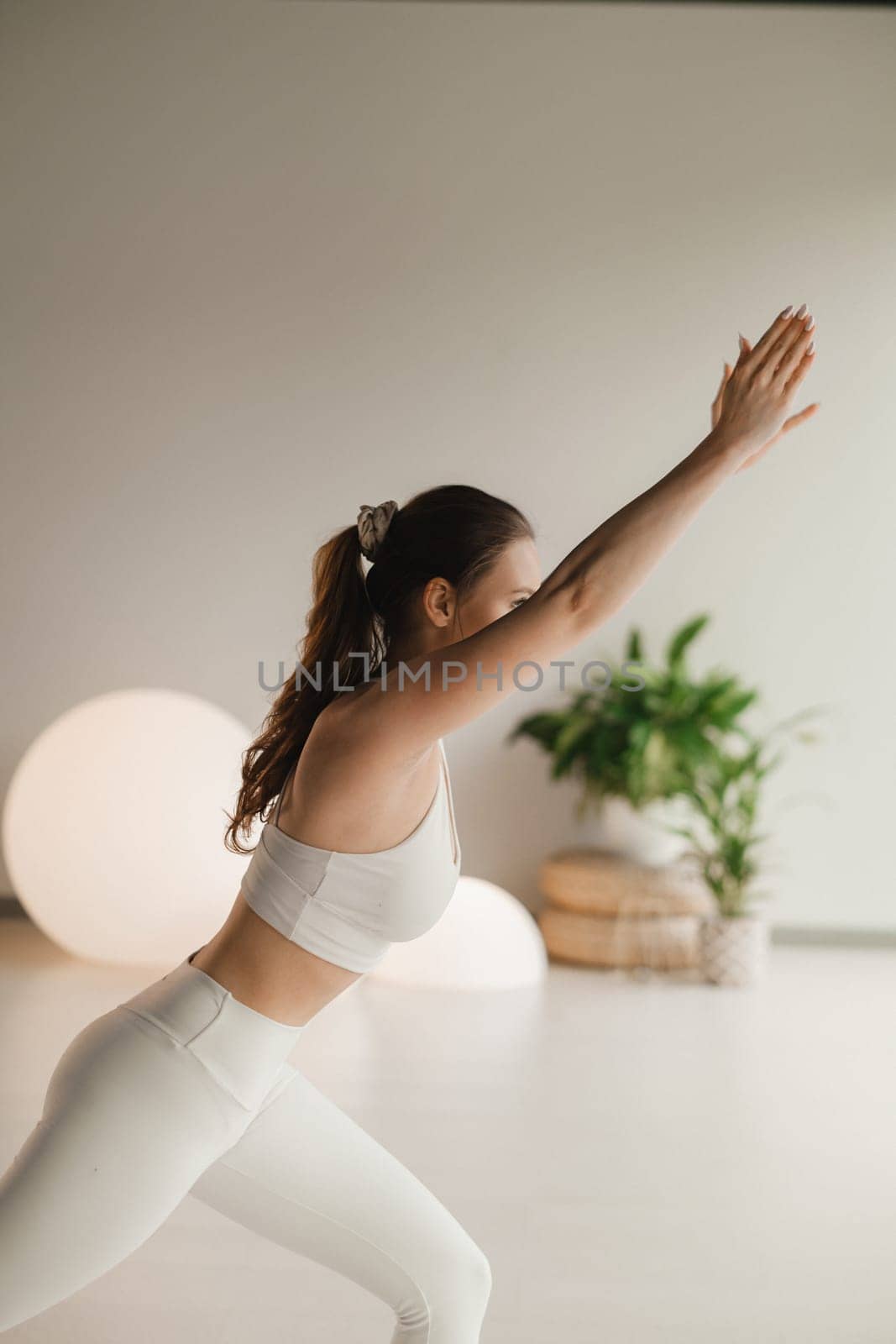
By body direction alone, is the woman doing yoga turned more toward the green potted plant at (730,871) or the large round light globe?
the green potted plant

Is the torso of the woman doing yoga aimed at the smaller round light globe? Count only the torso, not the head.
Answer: no

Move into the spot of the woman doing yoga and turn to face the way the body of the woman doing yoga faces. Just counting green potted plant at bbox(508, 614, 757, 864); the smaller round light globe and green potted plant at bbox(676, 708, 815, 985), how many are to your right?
0

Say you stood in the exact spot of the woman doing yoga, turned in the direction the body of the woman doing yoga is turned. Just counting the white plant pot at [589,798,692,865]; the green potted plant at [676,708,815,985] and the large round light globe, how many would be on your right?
0

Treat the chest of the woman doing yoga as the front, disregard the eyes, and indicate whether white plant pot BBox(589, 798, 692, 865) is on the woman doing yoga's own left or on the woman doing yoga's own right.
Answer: on the woman doing yoga's own left

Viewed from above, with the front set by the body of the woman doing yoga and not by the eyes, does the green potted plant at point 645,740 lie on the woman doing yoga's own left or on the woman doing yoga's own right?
on the woman doing yoga's own left

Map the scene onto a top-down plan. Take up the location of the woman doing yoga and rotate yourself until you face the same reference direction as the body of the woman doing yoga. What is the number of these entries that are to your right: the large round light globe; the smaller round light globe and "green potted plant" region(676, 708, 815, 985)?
0

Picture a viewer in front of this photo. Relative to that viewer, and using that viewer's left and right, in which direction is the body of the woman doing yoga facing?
facing to the right of the viewer

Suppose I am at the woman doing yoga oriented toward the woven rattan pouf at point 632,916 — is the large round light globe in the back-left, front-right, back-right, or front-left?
front-left

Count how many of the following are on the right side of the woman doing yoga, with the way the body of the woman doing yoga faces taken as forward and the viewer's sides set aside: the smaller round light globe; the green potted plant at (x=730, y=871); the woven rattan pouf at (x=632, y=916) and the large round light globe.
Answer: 0

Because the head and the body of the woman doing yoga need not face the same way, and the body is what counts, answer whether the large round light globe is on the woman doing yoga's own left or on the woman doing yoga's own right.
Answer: on the woman doing yoga's own left
